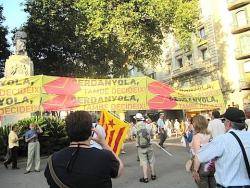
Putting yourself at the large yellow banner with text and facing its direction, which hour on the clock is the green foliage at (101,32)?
The green foliage is roughly at 6 o'clock from the large yellow banner with text.

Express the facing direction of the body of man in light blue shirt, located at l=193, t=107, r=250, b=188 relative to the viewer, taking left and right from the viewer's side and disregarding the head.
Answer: facing away from the viewer and to the left of the viewer

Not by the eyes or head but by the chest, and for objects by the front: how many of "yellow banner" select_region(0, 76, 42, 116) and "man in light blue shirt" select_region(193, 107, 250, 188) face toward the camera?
1

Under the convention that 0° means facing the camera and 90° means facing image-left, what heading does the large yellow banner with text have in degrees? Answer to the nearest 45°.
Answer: approximately 0°
